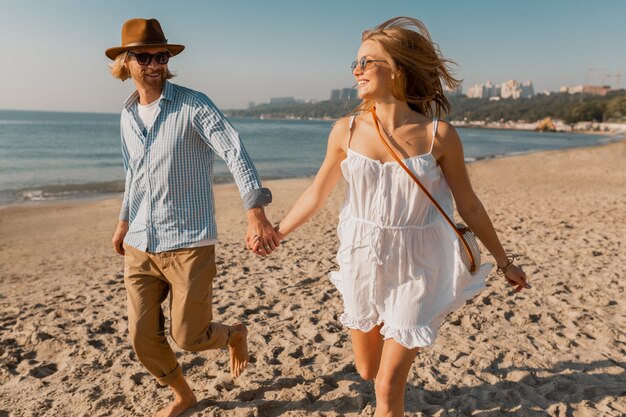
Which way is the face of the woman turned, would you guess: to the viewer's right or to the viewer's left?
to the viewer's left

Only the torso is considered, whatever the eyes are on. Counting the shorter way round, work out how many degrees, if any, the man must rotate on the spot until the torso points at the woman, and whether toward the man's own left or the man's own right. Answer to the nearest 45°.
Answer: approximately 90° to the man's own left

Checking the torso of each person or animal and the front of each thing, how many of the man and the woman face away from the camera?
0

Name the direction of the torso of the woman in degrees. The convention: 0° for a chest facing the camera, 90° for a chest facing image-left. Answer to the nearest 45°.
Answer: approximately 0°

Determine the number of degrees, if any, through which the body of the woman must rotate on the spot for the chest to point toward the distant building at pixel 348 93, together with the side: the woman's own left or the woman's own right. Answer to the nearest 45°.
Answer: approximately 135° to the woman's own right

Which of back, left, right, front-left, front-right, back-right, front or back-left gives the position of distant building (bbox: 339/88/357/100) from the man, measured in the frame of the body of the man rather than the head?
back-left

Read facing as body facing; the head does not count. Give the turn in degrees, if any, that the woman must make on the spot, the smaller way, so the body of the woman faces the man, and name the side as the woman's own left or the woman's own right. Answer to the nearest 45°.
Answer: approximately 90° to the woman's own right

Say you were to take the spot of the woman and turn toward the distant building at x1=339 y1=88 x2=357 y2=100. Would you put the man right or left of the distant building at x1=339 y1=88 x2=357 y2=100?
left
